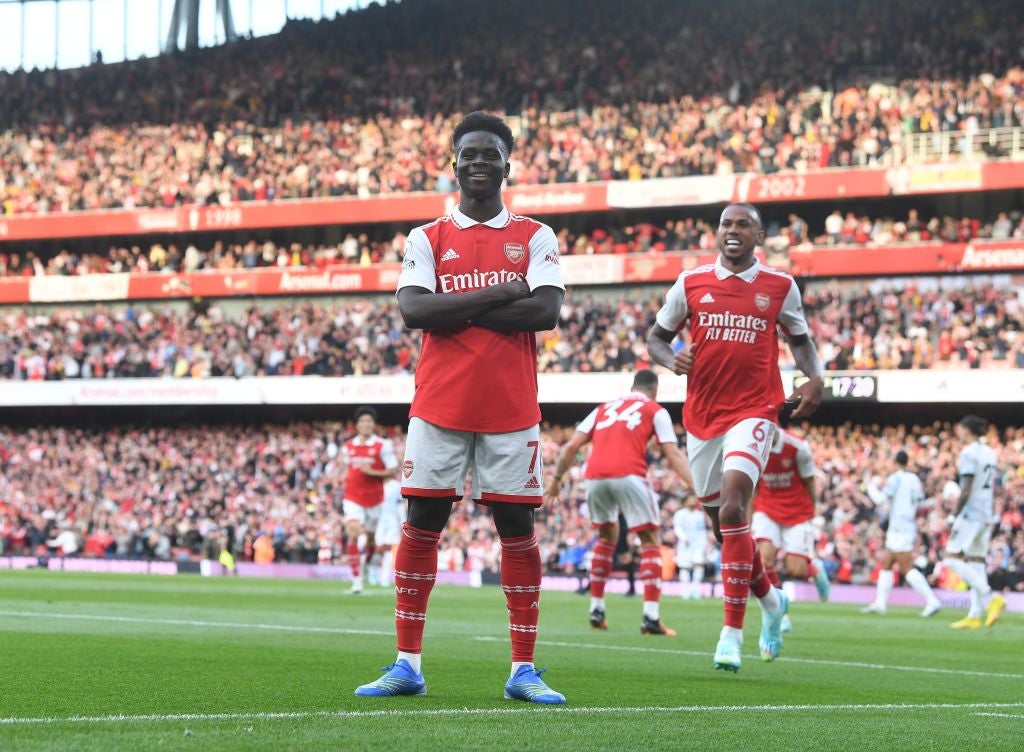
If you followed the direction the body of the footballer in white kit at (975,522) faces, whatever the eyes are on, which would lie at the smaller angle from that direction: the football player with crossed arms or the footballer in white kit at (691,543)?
the footballer in white kit

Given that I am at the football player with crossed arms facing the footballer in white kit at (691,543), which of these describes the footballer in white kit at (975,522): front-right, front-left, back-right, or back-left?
front-right

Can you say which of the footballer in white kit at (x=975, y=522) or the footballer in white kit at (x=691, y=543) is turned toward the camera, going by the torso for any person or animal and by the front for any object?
the footballer in white kit at (x=691, y=543)

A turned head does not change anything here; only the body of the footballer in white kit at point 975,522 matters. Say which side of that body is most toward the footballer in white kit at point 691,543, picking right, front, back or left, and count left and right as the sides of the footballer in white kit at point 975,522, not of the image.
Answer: front

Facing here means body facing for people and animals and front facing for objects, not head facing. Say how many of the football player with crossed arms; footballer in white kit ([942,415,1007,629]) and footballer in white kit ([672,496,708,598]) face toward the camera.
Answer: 2

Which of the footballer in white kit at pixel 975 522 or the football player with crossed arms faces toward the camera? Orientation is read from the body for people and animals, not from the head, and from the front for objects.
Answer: the football player with crossed arms

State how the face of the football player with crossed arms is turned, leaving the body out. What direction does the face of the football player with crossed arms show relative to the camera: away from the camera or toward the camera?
toward the camera

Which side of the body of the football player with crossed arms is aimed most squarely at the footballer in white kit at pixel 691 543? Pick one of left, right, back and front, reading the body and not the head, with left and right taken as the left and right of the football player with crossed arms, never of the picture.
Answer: back

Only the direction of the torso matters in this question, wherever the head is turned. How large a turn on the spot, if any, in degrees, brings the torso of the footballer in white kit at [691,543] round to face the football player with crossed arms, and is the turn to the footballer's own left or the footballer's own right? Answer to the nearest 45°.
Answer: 0° — they already face them

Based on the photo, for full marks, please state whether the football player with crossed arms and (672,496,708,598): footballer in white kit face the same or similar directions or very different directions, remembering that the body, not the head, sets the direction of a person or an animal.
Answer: same or similar directions

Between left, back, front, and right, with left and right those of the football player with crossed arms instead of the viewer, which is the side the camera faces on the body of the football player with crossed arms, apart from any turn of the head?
front
